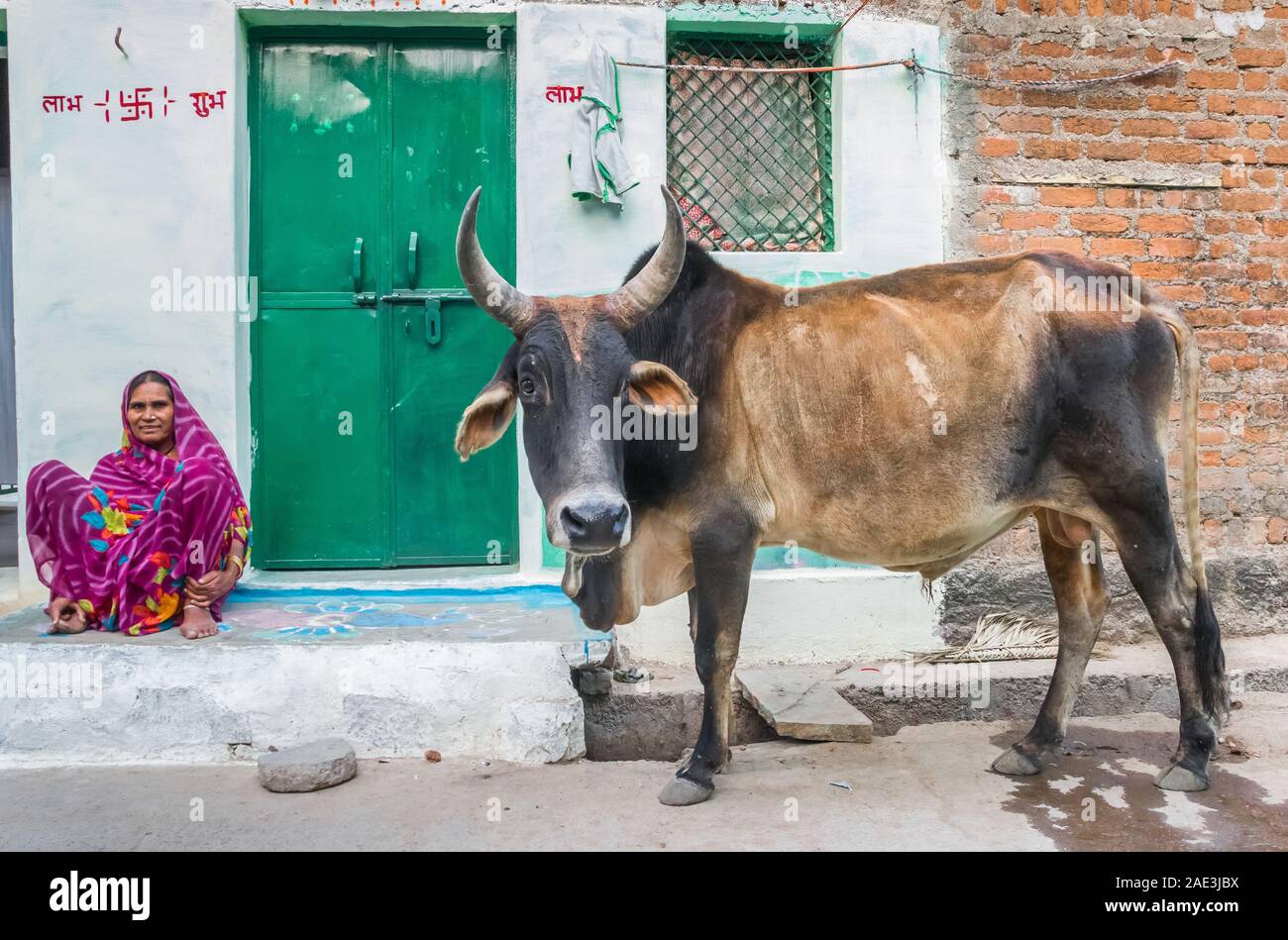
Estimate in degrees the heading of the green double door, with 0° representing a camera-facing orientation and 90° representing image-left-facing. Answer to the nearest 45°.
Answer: approximately 0°

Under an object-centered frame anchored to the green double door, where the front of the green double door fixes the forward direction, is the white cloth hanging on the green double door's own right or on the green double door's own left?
on the green double door's own left

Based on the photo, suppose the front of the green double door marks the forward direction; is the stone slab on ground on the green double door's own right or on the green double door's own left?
on the green double door's own left

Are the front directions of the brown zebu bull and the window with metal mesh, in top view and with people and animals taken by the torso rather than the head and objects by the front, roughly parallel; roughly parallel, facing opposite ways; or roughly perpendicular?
roughly perpendicular

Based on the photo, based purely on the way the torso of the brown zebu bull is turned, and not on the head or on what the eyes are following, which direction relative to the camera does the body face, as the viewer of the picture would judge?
to the viewer's left

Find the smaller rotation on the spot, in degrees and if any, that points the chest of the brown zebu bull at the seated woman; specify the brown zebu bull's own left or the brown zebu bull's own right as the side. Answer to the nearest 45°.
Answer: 0° — it already faces them

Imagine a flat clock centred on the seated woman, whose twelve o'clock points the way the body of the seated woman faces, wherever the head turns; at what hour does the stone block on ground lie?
The stone block on ground is roughly at 11 o'clock from the seated woman.
